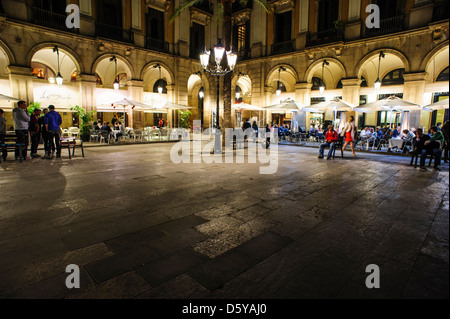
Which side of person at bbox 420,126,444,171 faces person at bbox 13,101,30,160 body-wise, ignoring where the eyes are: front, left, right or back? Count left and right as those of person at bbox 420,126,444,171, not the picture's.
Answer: front

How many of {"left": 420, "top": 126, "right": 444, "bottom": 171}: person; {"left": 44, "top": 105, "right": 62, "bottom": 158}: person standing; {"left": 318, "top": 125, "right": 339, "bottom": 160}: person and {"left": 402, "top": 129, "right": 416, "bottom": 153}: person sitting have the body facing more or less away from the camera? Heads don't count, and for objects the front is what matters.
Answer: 1

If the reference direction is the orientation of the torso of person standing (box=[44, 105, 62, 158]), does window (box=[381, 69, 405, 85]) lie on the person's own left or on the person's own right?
on the person's own right

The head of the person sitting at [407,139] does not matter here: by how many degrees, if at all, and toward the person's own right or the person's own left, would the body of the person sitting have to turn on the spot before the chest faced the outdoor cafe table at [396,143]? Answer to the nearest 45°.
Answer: approximately 45° to the person's own left

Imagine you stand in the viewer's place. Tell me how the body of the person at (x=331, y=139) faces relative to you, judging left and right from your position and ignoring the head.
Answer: facing the viewer and to the left of the viewer

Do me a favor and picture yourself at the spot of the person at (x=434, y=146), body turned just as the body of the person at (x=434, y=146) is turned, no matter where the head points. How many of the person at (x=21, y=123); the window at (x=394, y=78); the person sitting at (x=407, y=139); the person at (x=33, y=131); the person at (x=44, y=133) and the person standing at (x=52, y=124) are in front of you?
4

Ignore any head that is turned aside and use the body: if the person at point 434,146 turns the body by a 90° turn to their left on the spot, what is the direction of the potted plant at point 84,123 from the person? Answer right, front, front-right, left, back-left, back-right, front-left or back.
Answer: back-right
